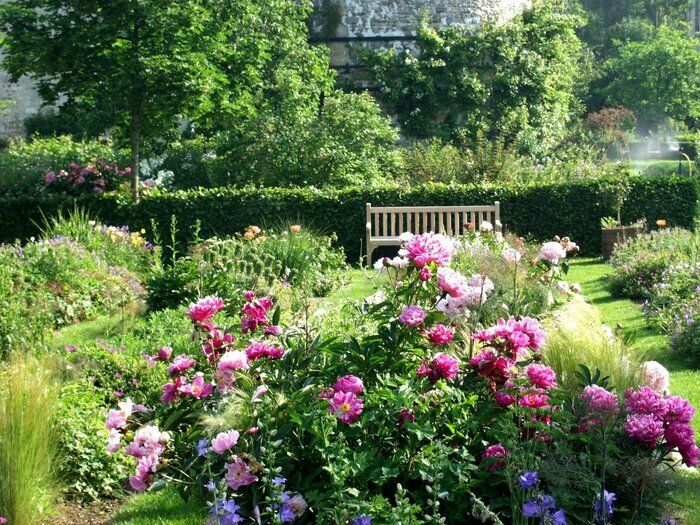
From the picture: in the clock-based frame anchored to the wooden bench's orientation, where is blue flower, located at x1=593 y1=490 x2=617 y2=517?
The blue flower is roughly at 12 o'clock from the wooden bench.

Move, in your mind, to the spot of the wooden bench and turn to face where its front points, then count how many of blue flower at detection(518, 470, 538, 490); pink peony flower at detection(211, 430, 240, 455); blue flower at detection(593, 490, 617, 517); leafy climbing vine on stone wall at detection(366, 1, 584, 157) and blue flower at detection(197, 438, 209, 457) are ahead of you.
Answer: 4

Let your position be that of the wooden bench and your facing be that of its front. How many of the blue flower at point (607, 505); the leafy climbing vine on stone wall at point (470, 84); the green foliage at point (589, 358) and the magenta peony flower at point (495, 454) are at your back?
1

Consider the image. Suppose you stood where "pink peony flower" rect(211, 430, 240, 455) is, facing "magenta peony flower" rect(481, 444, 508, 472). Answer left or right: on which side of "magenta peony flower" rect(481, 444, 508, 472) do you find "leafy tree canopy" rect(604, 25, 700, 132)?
left

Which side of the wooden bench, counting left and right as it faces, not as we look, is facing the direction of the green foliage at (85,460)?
front

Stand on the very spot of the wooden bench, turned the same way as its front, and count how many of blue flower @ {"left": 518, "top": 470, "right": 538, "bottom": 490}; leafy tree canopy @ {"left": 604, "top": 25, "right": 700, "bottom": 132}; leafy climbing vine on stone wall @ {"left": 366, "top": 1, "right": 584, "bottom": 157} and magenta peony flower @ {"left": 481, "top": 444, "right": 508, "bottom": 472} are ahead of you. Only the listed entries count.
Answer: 2

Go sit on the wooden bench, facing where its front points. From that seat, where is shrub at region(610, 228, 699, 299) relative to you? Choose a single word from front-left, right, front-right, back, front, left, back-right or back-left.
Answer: front-left

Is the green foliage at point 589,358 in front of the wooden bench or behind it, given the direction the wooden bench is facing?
in front

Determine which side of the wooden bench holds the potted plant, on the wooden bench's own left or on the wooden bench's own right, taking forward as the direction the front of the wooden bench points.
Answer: on the wooden bench's own left

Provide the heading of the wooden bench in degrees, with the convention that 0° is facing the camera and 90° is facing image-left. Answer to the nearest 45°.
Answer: approximately 0°

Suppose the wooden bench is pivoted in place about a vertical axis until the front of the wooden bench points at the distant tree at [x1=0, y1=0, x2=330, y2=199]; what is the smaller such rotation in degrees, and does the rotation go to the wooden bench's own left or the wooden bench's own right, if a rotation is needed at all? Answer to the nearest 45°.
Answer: approximately 90° to the wooden bench's own right

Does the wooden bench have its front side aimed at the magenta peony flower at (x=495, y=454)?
yes

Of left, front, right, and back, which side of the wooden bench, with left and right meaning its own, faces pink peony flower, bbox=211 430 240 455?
front
